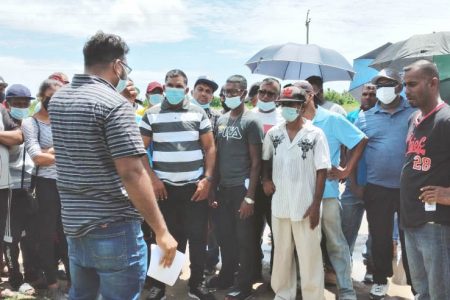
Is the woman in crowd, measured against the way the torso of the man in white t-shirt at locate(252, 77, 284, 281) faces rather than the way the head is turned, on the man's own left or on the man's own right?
on the man's own right

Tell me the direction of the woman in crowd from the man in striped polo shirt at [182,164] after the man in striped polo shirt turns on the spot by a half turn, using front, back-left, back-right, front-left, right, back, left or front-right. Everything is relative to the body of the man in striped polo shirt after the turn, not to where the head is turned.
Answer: left

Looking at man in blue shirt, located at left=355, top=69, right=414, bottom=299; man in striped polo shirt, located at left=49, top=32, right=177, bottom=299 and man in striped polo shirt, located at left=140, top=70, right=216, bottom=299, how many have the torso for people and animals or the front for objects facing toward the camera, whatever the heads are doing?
2

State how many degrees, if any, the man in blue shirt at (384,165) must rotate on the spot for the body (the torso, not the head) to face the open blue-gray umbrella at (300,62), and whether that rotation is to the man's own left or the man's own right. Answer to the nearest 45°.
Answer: approximately 135° to the man's own right

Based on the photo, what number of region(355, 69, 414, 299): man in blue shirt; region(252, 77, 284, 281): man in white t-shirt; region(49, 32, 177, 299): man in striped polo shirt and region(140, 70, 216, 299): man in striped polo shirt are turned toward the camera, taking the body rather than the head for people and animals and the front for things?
3

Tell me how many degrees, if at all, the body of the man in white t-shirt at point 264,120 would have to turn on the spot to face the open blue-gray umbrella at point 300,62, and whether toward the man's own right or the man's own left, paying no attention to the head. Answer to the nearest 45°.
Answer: approximately 180°

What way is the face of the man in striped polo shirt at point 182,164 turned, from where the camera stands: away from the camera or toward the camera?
toward the camera

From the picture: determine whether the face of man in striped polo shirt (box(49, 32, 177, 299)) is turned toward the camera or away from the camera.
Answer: away from the camera

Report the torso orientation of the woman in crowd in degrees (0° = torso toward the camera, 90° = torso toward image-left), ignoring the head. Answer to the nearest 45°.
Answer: approximately 315°

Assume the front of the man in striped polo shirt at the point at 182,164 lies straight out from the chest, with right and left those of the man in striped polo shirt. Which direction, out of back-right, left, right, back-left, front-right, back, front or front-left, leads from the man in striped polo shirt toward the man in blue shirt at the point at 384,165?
left

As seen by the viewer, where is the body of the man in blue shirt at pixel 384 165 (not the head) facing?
toward the camera

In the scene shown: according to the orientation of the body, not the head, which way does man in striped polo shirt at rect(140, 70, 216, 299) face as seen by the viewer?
toward the camera

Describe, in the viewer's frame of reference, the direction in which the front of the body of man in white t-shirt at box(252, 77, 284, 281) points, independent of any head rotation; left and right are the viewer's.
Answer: facing the viewer

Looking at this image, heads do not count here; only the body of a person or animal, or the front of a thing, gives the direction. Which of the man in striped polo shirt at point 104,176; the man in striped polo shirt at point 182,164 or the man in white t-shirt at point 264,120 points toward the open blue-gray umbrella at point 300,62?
the man in striped polo shirt at point 104,176
